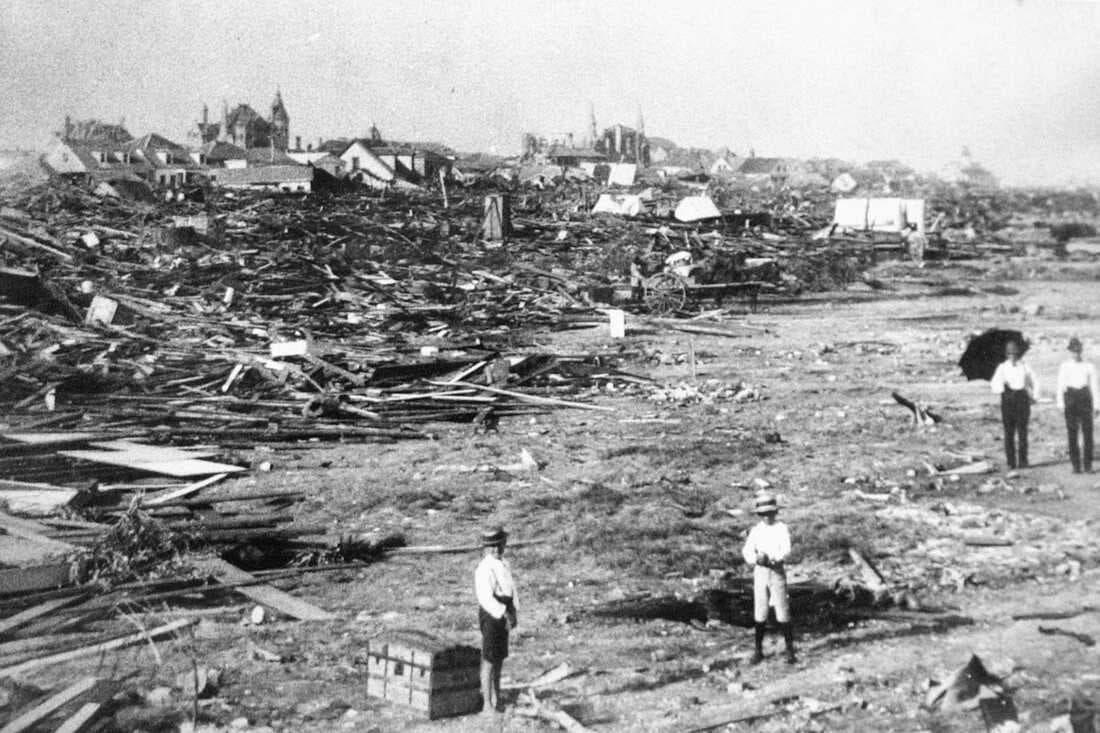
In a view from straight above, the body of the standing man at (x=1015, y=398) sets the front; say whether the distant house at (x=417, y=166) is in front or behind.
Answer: behind

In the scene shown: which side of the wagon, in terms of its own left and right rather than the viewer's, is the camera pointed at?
right

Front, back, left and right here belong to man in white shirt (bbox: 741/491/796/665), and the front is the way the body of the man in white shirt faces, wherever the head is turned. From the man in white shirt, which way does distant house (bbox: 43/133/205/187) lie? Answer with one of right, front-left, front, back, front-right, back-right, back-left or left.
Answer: back-right

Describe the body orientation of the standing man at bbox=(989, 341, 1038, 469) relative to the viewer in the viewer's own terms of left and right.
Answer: facing the viewer

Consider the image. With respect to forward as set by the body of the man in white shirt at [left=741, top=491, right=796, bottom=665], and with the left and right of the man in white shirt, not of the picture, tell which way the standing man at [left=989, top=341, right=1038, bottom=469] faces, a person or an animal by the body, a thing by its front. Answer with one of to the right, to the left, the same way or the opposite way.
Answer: the same way

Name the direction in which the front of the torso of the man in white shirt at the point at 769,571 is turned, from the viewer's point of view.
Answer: toward the camera

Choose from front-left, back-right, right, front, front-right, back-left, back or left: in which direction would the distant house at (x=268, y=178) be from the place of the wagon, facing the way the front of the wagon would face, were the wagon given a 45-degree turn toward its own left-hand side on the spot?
left

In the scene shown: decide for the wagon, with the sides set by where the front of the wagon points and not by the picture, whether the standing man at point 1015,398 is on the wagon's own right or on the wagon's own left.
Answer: on the wagon's own right

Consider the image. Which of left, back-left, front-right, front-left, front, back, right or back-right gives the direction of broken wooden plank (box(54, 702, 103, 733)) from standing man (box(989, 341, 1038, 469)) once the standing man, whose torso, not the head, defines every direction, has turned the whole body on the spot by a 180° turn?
back-left

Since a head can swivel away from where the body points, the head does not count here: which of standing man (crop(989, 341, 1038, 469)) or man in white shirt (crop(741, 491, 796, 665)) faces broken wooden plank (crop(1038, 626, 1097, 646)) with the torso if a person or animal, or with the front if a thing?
the standing man

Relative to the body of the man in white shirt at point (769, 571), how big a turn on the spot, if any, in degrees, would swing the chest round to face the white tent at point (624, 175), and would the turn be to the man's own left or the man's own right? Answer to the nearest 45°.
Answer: approximately 180°

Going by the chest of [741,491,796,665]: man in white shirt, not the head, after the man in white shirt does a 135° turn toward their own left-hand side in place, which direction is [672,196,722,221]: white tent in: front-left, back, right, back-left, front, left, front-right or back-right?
front-left

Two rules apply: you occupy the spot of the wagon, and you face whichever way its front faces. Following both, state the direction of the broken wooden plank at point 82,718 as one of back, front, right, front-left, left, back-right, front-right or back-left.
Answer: right

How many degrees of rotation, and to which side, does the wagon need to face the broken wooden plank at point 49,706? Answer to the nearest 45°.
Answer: approximately 90° to its right

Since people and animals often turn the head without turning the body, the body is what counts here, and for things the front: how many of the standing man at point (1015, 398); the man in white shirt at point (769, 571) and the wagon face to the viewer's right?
1

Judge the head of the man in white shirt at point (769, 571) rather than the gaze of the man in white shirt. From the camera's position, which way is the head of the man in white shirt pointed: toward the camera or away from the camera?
toward the camera
